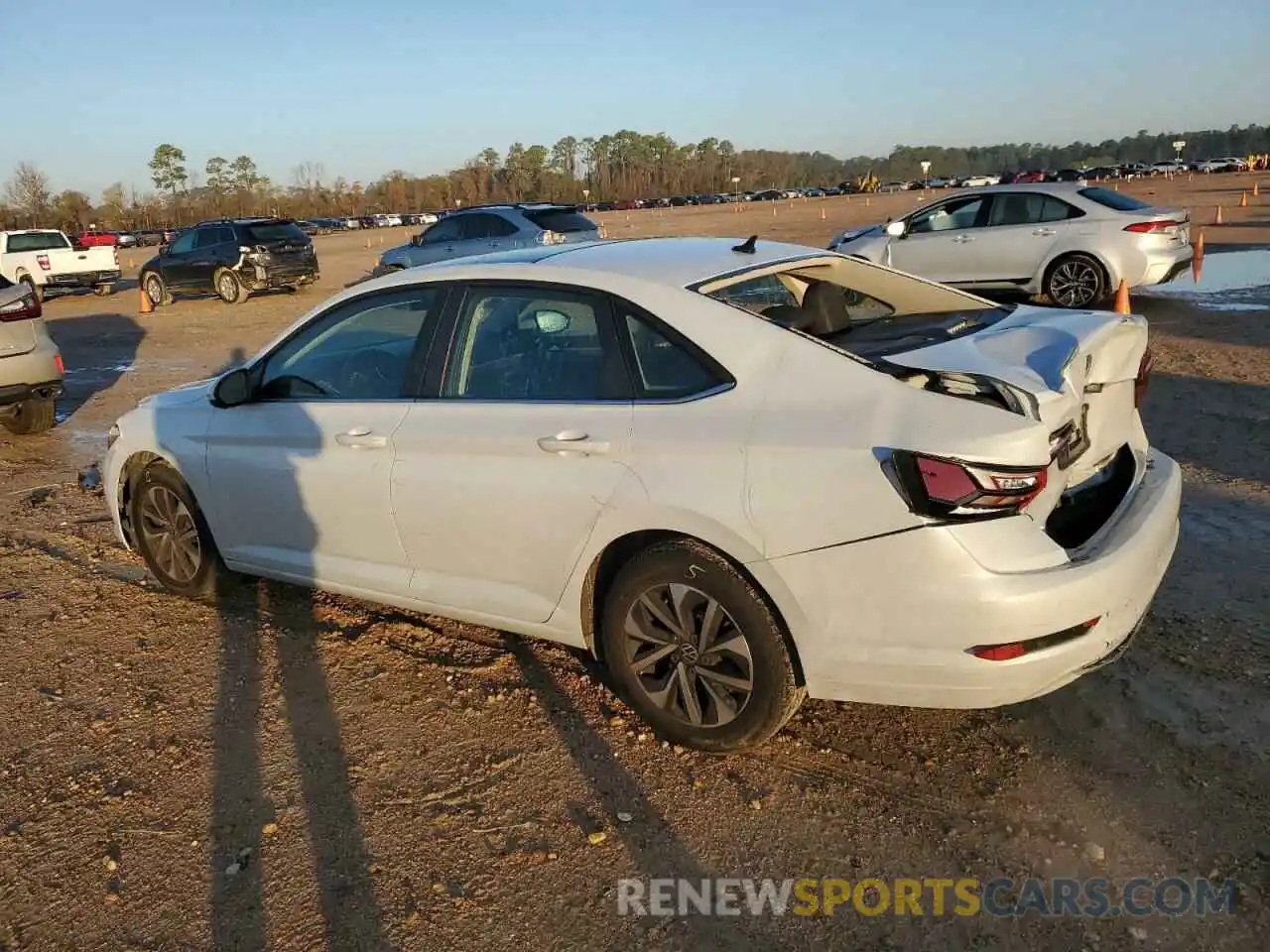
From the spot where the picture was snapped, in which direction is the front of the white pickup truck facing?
facing away from the viewer and to the left of the viewer

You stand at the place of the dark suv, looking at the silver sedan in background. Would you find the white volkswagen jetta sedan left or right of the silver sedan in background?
right

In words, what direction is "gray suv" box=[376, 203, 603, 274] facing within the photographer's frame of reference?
facing away from the viewer and to the left of the viewer

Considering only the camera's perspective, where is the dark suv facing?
facing away from the viewer and to the left of the viewer

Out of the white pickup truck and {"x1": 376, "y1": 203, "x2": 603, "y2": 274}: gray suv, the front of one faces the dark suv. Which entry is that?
the gray suv

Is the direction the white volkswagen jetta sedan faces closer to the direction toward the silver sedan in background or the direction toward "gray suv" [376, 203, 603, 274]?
the gray suv

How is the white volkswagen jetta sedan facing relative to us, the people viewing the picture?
facing away from the viewer and to the left of the viewer

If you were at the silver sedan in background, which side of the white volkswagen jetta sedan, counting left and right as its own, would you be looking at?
right

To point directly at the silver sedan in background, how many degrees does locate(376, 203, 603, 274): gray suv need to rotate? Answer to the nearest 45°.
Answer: approximately 180°
